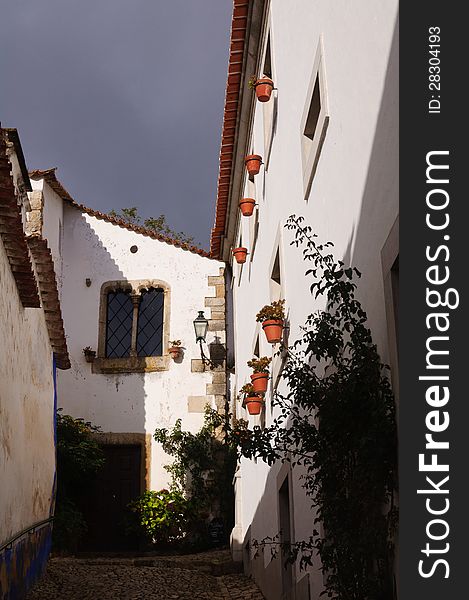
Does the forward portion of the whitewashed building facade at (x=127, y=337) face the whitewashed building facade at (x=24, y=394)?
yes

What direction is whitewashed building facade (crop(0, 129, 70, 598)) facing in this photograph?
to the viewer's right

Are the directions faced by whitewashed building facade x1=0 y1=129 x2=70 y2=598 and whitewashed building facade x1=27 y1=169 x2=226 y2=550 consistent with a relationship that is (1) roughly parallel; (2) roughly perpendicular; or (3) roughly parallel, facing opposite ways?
roughly perpendicular

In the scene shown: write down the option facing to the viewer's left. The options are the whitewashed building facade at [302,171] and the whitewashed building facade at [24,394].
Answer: the whitewashed building facade at [302,171]

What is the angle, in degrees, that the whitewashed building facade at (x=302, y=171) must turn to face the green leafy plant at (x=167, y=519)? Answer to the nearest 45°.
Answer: approximately 90° to its right

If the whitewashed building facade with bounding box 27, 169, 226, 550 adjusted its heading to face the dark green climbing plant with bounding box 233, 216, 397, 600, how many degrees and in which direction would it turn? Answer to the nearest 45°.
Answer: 0° — it already faces it

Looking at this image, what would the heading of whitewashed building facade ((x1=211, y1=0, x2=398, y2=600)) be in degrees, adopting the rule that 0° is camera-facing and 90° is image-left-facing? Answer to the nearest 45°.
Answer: approximately 90°

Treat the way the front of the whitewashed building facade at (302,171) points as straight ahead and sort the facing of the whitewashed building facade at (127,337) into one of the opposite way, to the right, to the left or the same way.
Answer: to the left
